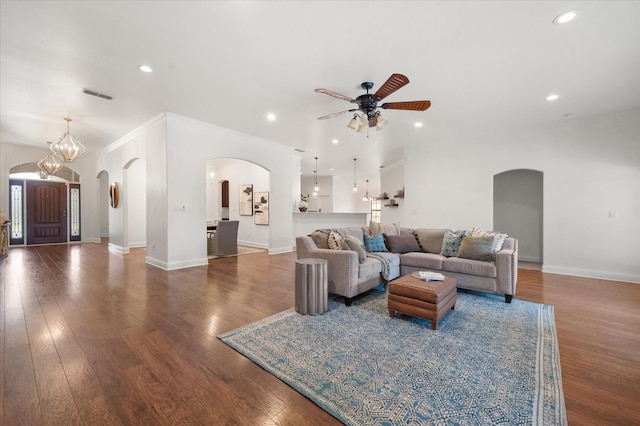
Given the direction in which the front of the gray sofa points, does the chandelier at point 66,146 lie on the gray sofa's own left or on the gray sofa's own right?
on the gray sofa's own right

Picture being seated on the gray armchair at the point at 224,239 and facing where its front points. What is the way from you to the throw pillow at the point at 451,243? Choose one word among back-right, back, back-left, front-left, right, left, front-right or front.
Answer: back

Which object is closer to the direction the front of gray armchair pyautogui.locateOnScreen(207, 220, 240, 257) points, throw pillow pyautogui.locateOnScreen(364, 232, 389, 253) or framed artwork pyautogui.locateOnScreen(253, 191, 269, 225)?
the framed artwork

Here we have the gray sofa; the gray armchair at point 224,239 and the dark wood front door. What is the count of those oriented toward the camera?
2

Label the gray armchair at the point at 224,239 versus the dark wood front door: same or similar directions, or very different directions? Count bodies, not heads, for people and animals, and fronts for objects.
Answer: very different directions

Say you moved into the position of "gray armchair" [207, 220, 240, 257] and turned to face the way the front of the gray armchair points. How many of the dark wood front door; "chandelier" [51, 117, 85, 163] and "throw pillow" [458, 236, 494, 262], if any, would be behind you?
1

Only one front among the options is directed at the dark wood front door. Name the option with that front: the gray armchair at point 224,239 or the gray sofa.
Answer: the gray armchair

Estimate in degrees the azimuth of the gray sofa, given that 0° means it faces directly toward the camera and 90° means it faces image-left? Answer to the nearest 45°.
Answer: approximately 0°
